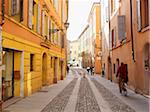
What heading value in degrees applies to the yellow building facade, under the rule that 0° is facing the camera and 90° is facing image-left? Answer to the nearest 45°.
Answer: approximately 315°
